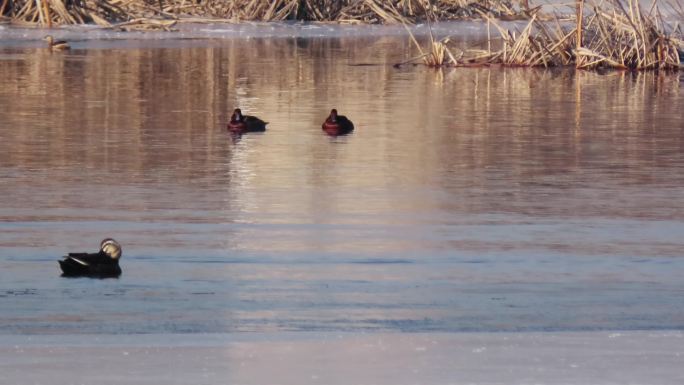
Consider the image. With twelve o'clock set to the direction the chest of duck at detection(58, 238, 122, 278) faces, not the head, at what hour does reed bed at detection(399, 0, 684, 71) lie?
The reed bed is roughly at 10 o'clock from the duck.

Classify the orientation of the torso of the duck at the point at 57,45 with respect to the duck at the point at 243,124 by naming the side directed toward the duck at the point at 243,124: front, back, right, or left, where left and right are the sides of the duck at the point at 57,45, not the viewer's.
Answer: left

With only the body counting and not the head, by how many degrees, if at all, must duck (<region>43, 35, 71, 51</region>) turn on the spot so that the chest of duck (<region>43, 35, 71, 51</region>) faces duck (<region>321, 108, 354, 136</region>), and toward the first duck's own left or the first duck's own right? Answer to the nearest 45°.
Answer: approximately 90° to the first duck's own left

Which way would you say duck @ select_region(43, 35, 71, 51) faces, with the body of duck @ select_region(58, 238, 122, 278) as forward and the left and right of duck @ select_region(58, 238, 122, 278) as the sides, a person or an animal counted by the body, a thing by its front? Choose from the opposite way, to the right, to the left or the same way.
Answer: the opposite way

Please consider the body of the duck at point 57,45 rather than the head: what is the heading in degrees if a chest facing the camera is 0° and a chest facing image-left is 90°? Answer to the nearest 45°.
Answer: approximately 90°

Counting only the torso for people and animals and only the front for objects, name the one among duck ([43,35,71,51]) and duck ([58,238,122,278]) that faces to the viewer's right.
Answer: duck ([58,238,122,278])

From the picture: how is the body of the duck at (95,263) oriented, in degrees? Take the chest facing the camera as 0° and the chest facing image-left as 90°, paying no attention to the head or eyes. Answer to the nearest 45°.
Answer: approximately 270°

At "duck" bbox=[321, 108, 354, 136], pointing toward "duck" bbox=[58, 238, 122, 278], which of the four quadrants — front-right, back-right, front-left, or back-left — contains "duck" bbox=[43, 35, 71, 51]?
back-right

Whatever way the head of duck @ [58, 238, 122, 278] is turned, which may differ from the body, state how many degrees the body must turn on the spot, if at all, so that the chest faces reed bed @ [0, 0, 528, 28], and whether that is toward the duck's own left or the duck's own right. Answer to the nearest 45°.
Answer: approximately 90° to the duck's own left

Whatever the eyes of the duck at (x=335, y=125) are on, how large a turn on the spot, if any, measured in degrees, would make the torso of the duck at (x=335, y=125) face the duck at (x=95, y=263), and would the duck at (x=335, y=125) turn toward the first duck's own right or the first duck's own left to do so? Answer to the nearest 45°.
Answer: approximately 45° to the first duck's own left

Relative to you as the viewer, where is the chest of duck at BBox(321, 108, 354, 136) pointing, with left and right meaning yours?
facing the viewer and to the left of the viewer

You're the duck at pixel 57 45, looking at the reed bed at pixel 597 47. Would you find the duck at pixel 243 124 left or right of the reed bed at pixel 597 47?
right

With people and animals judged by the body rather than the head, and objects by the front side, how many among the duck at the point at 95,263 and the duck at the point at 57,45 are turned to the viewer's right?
1
